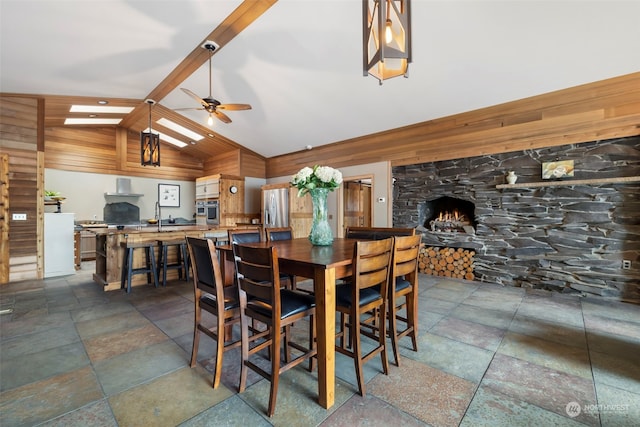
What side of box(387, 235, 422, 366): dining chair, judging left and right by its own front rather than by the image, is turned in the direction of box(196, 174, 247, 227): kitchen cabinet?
front

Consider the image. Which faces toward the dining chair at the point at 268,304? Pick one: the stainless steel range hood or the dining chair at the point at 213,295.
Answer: the stainless steel range hood

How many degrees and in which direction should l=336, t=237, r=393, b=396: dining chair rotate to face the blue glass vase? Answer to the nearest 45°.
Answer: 0° — it already faces it

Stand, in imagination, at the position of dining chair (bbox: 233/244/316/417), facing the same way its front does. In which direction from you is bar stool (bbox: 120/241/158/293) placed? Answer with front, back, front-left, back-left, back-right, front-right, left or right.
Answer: left

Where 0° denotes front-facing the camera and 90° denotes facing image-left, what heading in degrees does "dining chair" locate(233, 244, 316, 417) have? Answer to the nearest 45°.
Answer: approximately 225°

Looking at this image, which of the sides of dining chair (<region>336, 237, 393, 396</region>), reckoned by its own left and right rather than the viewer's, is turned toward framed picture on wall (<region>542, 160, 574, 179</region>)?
right

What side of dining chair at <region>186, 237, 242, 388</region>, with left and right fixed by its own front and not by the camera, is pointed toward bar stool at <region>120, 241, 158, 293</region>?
left

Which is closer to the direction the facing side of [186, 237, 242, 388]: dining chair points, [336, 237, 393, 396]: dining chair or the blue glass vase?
the blue glass vase

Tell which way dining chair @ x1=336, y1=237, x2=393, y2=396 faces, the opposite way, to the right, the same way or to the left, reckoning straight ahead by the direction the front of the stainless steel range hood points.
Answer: the opposite way

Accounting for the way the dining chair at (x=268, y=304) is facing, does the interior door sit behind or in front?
in front

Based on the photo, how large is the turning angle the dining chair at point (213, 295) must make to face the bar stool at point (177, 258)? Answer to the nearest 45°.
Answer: approximately 45° to its left

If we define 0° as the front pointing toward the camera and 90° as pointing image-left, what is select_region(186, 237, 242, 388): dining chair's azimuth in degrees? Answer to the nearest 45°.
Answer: approximately 225°

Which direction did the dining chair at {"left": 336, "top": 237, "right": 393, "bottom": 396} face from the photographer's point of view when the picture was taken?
facing away from the viewer and to the left of the viewer

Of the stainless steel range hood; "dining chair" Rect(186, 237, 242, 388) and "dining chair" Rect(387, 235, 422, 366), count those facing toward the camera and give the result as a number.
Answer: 1
